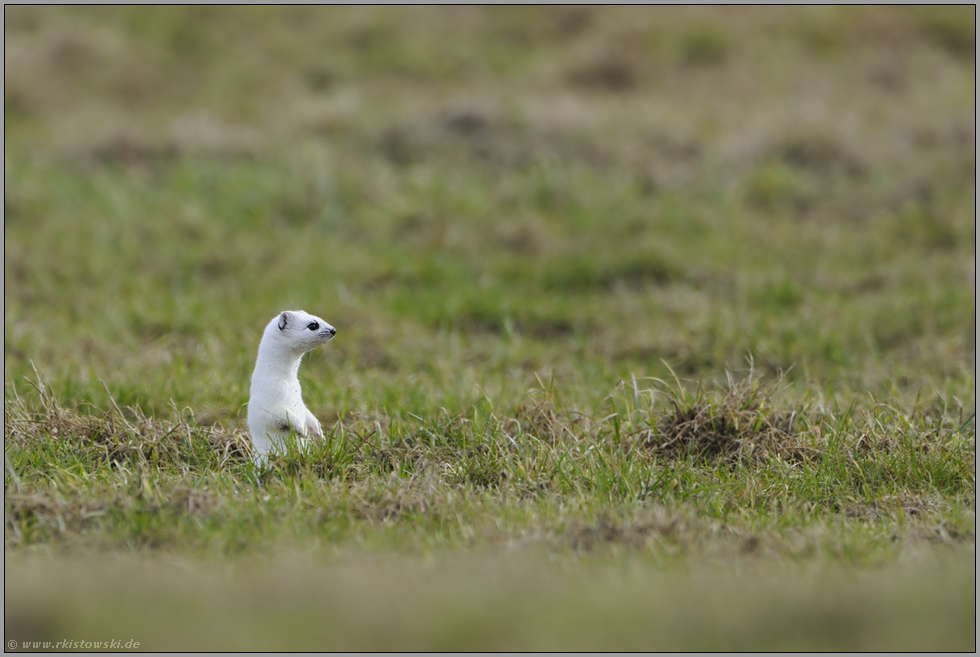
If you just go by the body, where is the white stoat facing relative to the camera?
to the viewer's right
